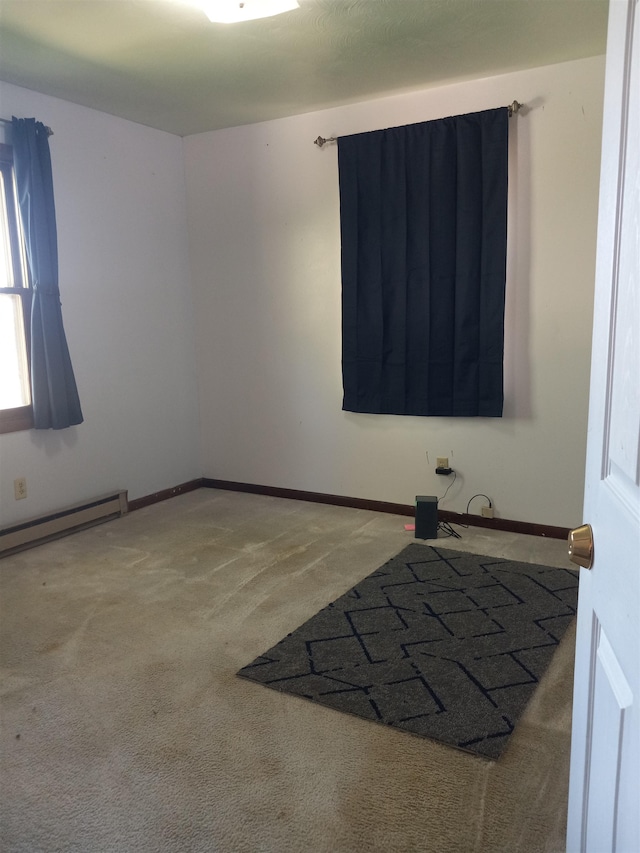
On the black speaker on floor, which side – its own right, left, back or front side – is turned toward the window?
right

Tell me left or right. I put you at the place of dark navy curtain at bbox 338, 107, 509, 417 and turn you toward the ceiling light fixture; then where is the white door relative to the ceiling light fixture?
left

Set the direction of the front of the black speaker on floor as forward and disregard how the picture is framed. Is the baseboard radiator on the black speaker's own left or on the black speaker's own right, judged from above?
on the black speaker's own right

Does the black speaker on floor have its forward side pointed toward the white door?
yes

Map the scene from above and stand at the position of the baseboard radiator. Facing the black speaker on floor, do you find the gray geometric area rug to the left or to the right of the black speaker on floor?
right

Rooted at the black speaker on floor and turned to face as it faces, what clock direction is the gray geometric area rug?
The gray geometric area rug is roughly at 12 o'clock from the black speaker on floor.

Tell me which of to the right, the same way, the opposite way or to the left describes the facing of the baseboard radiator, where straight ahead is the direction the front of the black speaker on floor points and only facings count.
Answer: to the left

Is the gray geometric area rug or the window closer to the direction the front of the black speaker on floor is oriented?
the gray geometric area rug

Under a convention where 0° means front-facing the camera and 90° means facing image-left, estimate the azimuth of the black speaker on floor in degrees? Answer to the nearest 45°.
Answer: approximately 0°

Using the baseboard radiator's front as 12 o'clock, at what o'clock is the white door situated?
The white door is roughly at 1 o'clock from the baseboard radiator.
